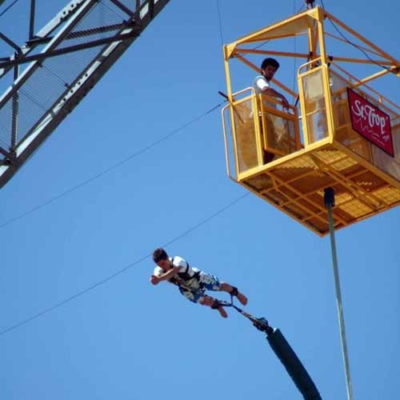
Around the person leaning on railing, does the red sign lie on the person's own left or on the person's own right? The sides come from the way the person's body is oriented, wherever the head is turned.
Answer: on the person's own left
